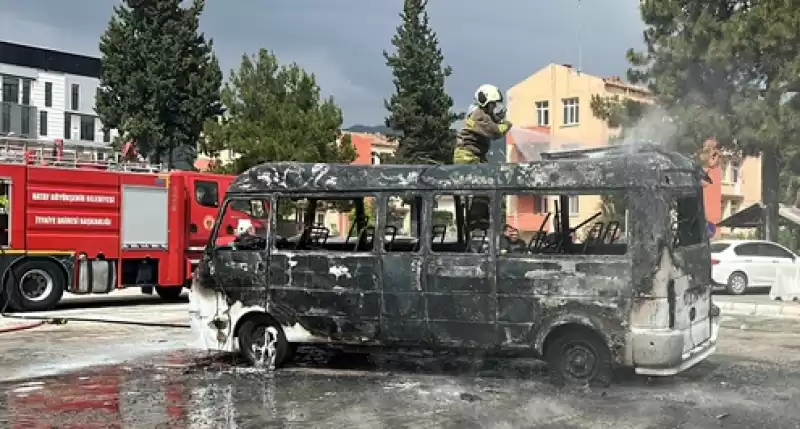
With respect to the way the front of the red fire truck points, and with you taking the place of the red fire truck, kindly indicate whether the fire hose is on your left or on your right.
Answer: on your right

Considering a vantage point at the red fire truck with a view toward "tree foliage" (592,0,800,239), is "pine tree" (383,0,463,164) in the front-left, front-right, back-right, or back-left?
front-left

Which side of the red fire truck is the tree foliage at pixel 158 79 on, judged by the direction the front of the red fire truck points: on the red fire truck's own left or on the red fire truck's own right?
on the red fire truck's own left

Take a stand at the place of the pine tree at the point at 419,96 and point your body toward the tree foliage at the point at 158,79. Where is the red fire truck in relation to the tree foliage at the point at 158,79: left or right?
left

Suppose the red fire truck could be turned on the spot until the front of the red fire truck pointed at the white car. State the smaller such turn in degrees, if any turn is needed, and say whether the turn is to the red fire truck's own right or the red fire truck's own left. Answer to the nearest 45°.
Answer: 0° — it already faces it

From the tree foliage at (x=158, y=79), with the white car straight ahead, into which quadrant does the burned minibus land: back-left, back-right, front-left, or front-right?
front-right

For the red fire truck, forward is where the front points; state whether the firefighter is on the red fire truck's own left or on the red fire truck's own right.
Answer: on the red fire truck's own right

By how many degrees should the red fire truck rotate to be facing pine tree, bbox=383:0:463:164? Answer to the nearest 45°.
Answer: approximately 45° to its left

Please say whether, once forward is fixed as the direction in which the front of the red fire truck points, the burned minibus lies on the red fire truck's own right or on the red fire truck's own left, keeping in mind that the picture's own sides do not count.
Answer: on the red fire truck's own right

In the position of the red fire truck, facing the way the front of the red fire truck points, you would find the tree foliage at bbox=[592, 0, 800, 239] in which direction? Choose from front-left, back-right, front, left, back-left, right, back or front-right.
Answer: front

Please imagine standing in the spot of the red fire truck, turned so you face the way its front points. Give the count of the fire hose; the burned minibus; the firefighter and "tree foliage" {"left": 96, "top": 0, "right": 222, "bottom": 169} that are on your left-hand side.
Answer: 1

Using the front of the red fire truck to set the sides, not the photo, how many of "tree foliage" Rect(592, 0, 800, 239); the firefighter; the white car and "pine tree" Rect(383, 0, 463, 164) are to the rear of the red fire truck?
0

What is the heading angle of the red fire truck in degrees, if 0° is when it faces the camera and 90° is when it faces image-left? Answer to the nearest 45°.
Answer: approximately 270°
